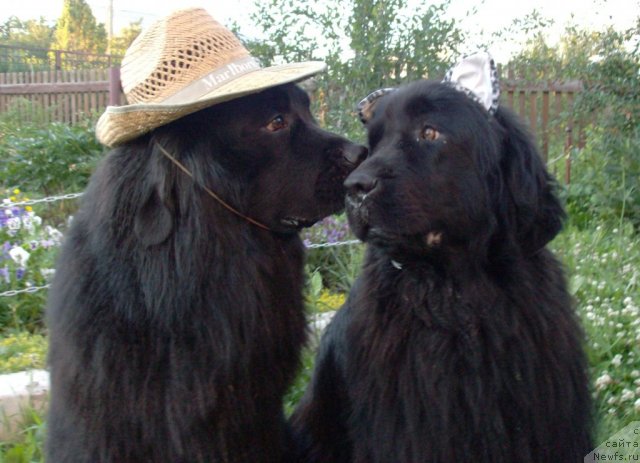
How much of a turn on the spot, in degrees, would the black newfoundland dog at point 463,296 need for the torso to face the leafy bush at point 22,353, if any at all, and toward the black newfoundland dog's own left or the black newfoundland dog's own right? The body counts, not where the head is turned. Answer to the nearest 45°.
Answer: approximately 90° to the black newfoundland dog's own right

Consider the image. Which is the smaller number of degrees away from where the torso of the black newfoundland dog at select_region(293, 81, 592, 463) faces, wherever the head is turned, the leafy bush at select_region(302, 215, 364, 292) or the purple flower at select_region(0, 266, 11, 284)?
the purple flower

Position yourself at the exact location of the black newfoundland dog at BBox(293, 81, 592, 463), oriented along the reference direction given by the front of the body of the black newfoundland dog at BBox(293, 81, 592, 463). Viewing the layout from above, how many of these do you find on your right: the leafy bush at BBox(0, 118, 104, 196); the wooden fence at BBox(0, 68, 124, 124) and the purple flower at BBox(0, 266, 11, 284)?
3

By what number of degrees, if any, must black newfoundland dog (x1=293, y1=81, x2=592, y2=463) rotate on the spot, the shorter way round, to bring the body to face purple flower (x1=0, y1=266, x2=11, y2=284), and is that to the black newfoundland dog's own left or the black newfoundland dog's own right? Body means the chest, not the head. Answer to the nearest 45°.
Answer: approximately 90° to the black newfoundland dog's own right

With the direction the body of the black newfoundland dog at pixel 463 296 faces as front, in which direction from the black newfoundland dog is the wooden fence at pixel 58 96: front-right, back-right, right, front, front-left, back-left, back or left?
right
